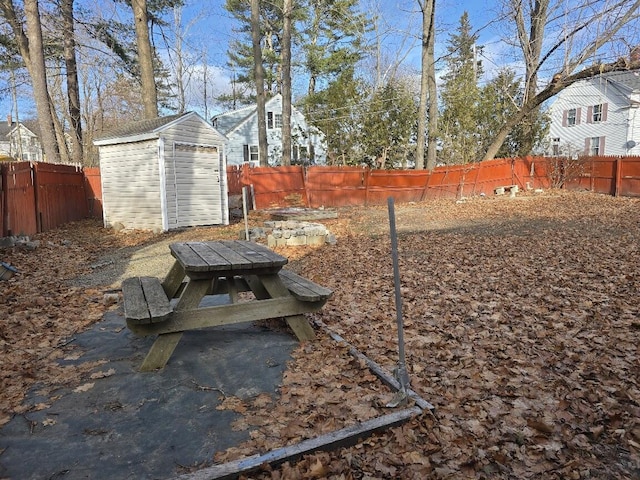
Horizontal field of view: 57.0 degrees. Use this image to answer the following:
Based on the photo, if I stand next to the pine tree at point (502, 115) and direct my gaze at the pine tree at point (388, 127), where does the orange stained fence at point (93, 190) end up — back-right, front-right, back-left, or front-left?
front-left

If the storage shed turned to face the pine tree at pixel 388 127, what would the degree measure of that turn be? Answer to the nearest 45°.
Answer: approximately 90° to its left

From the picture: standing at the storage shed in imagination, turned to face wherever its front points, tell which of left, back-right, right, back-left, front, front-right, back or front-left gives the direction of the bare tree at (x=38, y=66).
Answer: back

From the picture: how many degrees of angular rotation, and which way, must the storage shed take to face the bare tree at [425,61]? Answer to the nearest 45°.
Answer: approximately 90° to its left

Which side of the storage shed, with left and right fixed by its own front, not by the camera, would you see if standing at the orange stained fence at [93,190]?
back

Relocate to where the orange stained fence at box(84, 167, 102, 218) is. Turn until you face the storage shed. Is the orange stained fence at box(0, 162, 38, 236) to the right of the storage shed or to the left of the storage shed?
right

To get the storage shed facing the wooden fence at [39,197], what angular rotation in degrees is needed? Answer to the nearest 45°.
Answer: approximately 135° to its right

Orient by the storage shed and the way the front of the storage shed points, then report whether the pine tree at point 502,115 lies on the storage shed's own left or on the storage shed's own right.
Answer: on the storage shed's own left

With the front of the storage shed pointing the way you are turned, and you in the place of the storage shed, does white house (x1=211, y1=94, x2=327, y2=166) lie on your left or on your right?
on your left
